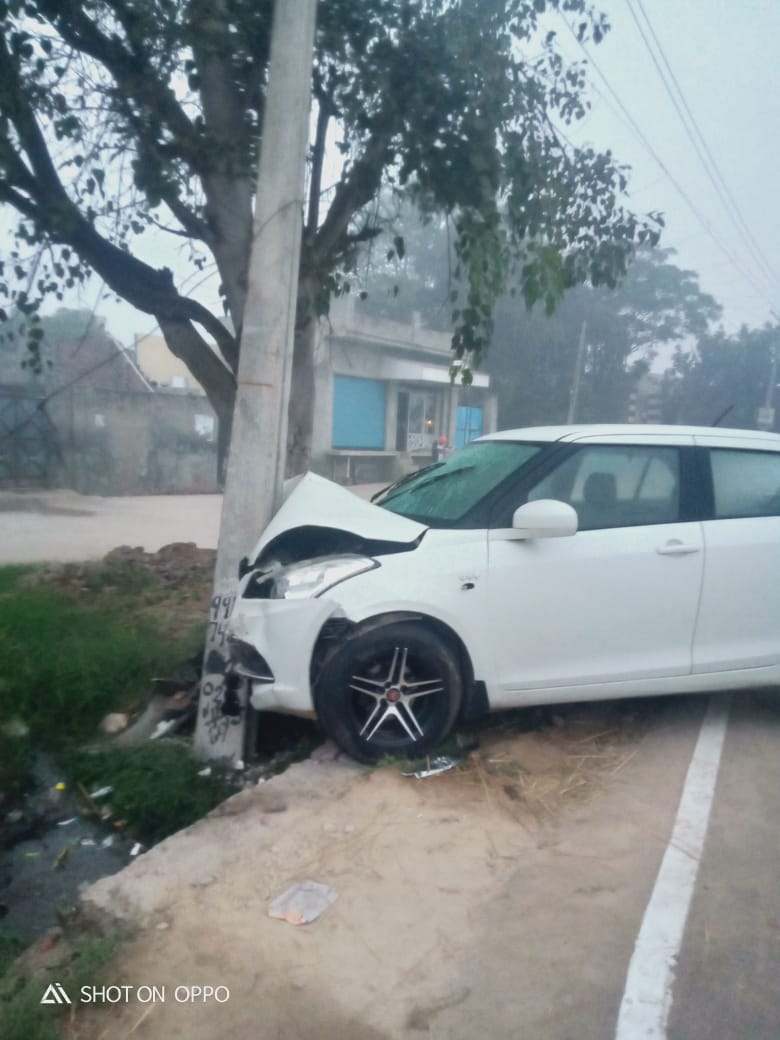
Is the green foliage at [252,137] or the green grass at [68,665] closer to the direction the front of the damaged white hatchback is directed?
the green grass

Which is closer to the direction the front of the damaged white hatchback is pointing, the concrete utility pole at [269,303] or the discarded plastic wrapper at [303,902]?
the concrete utility pole

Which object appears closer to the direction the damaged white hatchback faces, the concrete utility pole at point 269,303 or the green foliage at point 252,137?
the concrete utility pole

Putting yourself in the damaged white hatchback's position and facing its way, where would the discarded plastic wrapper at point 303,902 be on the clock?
The discarded plastic wrapper is roughly at 10 o'clock from the damaged white hatchback.

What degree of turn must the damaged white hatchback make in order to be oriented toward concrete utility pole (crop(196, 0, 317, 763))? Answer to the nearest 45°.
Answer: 0° — it already faces it

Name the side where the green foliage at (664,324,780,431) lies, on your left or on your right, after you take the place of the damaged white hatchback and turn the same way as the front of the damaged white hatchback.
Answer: on your right

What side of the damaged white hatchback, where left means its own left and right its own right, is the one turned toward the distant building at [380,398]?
right

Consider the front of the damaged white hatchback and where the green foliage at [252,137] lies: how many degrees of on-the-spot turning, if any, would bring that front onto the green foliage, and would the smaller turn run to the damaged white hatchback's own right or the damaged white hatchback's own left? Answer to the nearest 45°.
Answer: approximately 45° to the damaged white hatchback's own right

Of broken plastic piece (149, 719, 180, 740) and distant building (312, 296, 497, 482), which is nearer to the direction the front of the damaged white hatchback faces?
the broken plastic piece

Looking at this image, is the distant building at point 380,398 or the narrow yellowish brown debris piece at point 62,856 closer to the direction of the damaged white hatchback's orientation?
the narrow yellowish brown debris piece

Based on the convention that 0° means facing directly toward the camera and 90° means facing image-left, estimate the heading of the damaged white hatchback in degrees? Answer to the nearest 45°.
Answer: approximately 90°

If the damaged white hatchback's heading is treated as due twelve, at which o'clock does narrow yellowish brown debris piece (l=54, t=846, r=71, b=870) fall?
The narrow yellowish brown debris piece is roughly at 11 o'clock from the damaged white hatchback.
